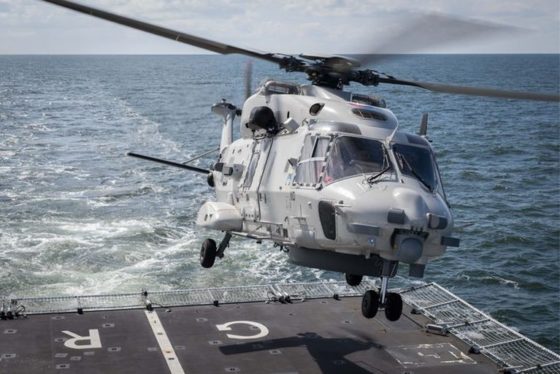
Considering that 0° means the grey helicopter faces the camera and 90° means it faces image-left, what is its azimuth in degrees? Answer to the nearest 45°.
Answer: approximately 315°
